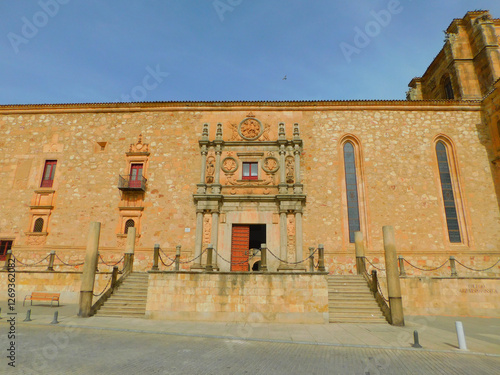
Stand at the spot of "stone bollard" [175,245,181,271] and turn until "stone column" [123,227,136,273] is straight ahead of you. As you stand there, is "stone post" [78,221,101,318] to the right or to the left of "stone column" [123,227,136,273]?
left

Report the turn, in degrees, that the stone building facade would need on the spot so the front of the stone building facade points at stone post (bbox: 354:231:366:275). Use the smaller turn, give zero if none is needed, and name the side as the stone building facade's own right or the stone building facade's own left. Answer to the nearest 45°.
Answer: approximately 45° to the stone building facade's own left

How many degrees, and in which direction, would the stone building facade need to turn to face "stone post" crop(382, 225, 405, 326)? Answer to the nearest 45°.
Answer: approximately 45° to its left

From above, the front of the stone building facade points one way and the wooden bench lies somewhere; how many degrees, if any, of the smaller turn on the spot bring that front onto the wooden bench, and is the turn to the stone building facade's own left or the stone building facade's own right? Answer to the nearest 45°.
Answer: approximately 90° to the stone building facade's own right

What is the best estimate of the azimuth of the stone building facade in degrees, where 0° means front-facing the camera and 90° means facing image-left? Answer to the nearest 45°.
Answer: approximately 0°
